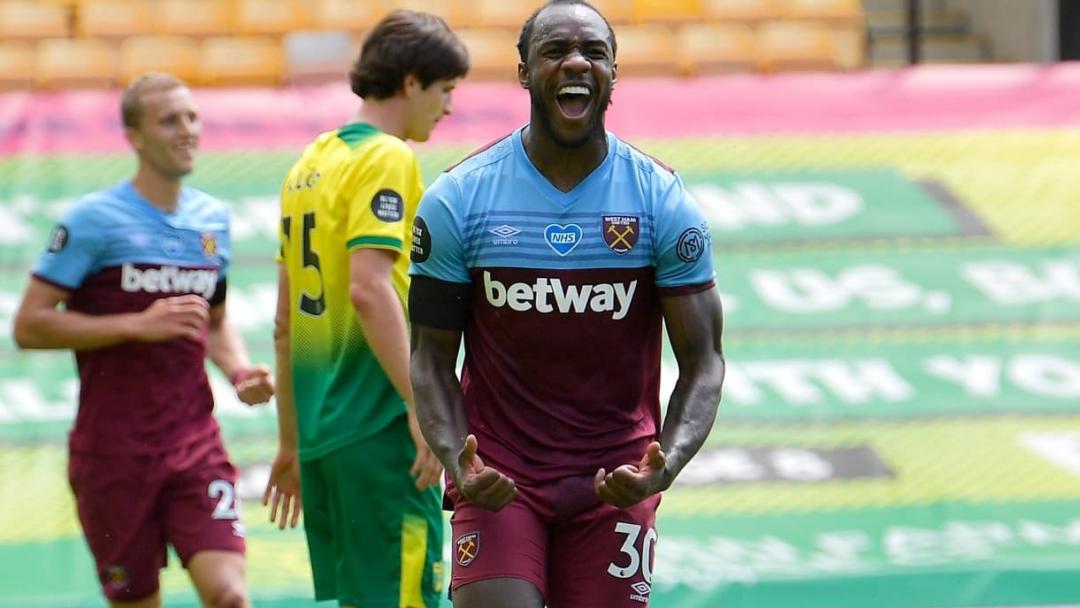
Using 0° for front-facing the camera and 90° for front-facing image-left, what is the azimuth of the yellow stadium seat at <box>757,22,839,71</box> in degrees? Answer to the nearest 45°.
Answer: approximately 0°

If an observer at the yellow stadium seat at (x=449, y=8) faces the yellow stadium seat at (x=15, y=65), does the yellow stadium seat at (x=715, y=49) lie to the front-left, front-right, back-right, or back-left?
back-left

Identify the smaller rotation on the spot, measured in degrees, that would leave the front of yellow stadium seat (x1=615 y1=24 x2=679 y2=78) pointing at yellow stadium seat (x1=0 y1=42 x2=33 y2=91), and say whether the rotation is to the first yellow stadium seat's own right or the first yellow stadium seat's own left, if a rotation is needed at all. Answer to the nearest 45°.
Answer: approximately 90° to the first yellow stadium seat's own right

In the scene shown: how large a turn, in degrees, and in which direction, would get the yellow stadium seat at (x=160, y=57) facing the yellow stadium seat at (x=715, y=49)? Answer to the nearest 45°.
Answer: approximately 90° to its left

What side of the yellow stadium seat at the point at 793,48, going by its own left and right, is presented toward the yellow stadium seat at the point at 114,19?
right
